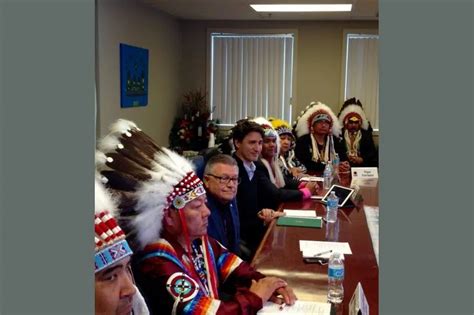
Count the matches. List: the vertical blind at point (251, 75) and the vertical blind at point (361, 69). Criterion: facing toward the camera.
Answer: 2

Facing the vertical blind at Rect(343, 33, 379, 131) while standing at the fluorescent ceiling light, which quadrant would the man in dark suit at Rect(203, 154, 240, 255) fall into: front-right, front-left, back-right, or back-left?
back-right

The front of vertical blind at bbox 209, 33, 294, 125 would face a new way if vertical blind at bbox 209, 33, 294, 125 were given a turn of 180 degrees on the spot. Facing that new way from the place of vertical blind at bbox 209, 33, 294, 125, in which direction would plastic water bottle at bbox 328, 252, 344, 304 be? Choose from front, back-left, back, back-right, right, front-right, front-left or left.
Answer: back

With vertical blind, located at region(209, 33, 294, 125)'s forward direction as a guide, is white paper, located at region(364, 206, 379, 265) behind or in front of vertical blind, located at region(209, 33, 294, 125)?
in front

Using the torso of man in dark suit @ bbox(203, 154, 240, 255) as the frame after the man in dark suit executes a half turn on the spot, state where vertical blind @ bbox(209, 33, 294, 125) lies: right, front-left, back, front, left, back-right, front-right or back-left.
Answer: front-right

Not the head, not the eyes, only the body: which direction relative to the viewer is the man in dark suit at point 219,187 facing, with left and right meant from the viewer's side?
facing the viewer and to the right of the viewer

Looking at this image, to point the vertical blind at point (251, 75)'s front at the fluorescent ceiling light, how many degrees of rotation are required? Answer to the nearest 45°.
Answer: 0° — it already faces it

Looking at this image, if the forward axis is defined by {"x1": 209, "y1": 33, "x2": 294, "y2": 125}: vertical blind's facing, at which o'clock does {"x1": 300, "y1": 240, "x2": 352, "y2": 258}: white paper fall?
The white paper is roughly at 12 o'clock from the vertical blind.

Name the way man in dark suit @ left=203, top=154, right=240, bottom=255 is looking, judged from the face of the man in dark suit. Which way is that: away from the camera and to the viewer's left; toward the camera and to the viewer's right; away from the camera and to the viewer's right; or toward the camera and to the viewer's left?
toward the camera and to the viewer's right

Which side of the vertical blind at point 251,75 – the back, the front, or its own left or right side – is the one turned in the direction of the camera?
front

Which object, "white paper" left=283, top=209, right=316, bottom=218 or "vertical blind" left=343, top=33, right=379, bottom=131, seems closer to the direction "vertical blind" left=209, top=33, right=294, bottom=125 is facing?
the white paper

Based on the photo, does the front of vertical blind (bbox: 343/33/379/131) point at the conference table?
yes

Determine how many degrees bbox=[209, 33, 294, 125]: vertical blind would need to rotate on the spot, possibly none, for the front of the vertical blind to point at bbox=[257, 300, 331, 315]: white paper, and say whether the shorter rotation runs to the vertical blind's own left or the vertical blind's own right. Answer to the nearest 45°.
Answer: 0° — it already faces it
